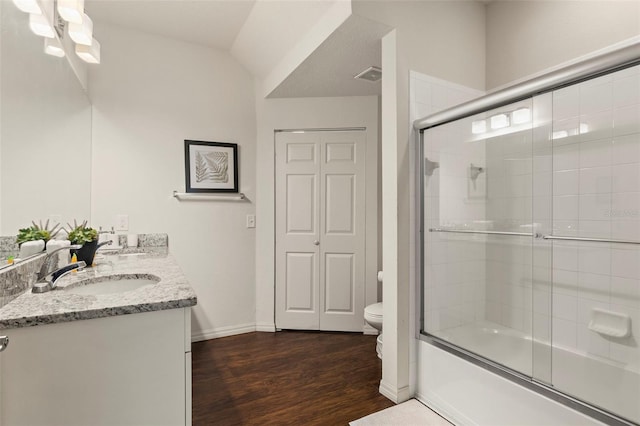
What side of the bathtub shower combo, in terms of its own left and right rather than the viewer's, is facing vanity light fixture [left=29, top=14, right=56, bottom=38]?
front

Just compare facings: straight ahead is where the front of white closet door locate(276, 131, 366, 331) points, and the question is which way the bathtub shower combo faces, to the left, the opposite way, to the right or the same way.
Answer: to the right

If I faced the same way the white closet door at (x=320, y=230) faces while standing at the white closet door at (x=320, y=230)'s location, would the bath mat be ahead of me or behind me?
ahead

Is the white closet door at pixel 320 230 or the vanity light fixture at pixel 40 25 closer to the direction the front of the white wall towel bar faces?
the vanity light fixture

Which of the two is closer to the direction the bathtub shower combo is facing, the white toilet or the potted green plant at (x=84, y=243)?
the potted green plant

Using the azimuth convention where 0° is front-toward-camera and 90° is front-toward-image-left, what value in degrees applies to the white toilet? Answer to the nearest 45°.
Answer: approximately 90°

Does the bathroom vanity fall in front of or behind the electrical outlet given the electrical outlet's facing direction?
in front

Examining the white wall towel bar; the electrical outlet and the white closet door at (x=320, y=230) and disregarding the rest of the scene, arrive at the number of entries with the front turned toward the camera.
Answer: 3

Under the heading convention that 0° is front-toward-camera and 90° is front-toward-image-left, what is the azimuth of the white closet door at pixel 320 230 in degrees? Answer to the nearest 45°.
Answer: approximately 0°
